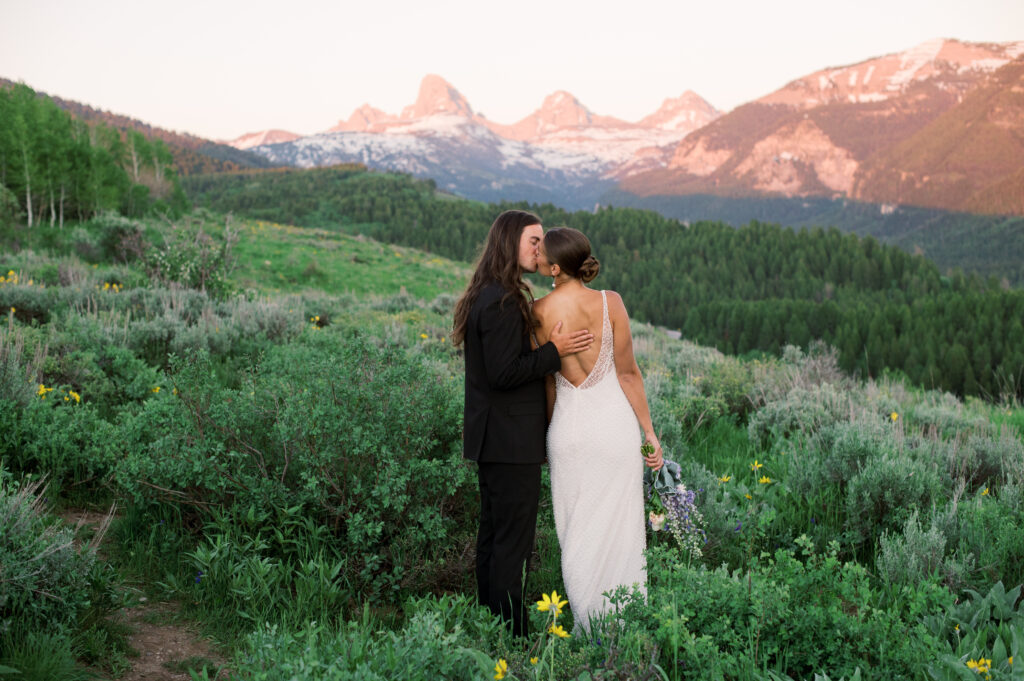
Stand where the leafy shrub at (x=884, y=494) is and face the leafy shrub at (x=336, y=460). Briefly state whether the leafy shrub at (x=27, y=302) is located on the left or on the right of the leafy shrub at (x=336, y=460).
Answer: right

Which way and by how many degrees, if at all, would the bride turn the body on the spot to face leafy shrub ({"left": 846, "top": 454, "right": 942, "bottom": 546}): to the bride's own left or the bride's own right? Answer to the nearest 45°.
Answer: approximately 45° to the bride's own right

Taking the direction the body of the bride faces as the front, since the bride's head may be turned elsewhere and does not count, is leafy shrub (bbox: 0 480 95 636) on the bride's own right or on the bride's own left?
on the bride's own left

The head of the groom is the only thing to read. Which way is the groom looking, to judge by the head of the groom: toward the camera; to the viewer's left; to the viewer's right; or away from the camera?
to the viewer's right

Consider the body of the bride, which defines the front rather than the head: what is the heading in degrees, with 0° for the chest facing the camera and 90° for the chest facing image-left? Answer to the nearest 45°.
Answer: approximately 180°

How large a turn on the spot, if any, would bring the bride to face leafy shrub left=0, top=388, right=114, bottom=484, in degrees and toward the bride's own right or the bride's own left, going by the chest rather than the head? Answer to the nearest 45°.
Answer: approximately 90° to the bride's own left

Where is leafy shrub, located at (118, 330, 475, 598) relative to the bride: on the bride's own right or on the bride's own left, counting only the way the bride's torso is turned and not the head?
on the bride's own left

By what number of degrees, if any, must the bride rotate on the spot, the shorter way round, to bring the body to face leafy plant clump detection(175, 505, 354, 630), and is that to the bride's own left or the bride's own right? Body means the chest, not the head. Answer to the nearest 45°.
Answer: approximately 90° to the bride's own left

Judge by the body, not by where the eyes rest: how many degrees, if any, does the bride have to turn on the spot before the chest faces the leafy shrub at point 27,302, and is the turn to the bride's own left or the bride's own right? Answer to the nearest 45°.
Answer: approximately 45° to the bride's own left

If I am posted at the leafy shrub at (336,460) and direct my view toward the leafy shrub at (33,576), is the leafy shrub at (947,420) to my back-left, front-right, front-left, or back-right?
back-left
